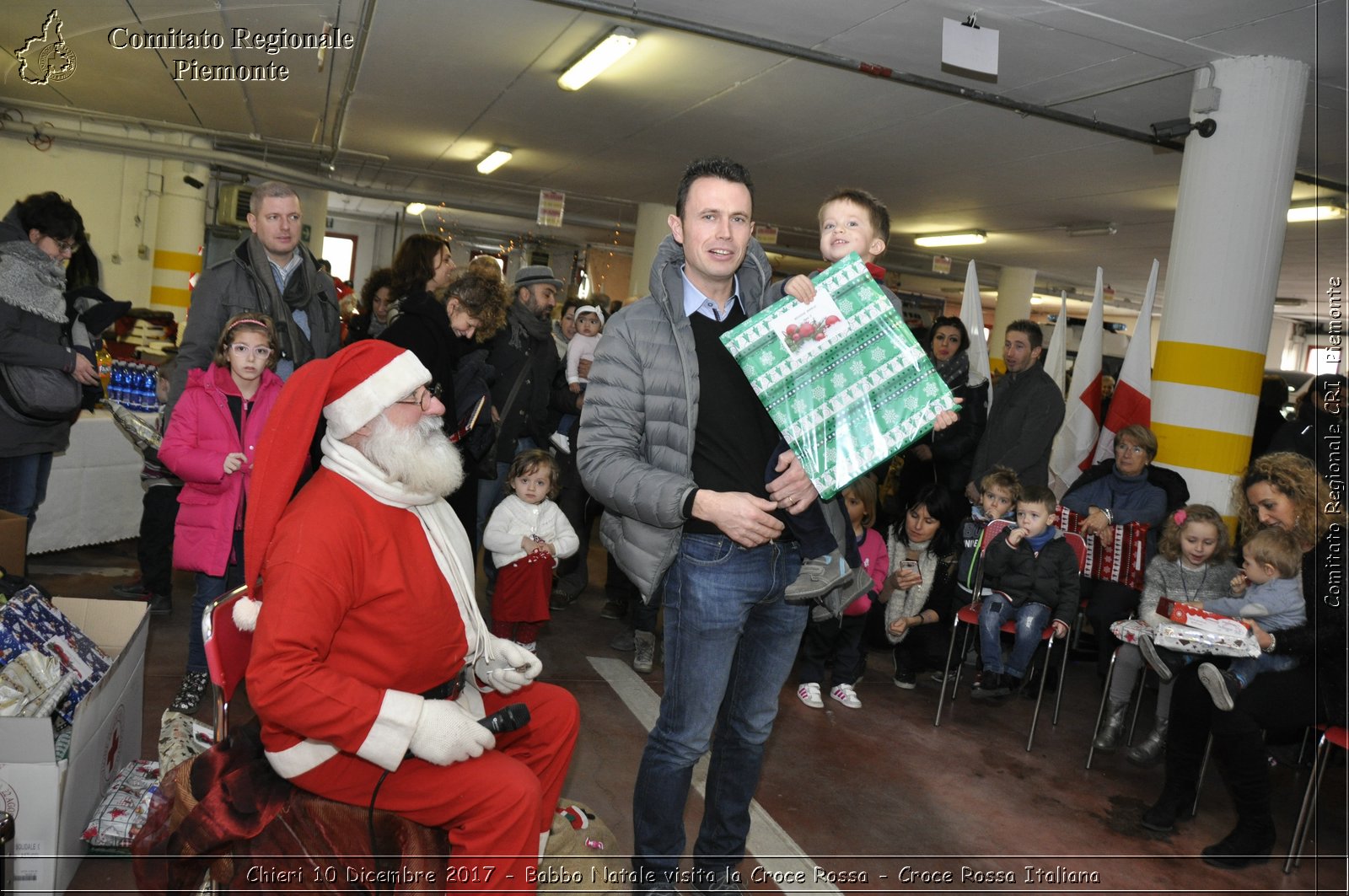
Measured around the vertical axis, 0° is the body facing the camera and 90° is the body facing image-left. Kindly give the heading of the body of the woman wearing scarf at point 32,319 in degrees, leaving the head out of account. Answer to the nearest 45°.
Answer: approximately 270°

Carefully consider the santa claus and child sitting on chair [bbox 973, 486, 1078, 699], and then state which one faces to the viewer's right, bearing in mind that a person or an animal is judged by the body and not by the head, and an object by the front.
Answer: the santa claus

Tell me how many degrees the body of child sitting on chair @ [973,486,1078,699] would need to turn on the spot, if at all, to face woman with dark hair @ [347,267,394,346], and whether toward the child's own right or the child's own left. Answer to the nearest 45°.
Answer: approximately 45° to the child's own right

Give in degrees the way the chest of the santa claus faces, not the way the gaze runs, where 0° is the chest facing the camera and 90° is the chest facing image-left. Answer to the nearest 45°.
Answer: approximately 270°

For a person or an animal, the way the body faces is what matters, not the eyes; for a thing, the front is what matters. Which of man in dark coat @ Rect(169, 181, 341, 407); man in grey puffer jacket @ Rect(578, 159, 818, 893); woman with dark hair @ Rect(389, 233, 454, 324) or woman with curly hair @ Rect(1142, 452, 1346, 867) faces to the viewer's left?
the woman with curly hair

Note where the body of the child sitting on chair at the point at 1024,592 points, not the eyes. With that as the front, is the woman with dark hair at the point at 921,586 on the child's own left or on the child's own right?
on the child's own right

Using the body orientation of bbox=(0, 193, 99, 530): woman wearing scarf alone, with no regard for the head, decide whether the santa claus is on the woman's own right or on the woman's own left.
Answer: on the woman's own right
